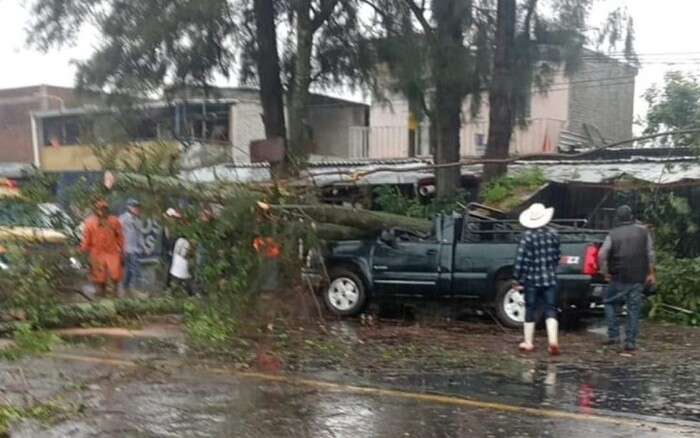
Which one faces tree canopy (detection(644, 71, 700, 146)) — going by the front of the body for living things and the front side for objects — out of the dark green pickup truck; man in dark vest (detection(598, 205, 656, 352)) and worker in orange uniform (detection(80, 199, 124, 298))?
the man in dark vest

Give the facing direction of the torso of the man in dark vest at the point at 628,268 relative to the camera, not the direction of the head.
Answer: away from the camera

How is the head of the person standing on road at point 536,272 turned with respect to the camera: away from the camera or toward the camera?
away from the camera

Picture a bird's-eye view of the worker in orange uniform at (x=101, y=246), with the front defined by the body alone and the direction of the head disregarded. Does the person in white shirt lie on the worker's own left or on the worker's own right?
on the worker's own left

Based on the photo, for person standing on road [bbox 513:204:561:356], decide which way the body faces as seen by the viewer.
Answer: away from the camera

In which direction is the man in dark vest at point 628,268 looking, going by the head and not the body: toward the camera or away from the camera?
away from the camera

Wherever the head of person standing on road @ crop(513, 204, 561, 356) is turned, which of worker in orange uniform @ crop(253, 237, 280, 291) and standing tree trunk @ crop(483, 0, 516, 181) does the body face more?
the standing tree trunk

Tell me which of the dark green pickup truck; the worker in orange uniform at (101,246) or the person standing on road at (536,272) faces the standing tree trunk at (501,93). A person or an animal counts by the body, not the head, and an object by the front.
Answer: the person standing on road

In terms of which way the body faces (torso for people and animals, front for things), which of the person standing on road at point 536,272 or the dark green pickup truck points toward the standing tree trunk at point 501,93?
the person standing on road

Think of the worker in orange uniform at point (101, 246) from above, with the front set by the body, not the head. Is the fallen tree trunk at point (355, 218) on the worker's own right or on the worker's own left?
on the worker's own left

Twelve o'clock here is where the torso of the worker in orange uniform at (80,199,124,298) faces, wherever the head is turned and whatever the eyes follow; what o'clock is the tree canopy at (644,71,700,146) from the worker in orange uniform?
The tree canopy is roughly at 8 o'clock from the worker in orange uniform.

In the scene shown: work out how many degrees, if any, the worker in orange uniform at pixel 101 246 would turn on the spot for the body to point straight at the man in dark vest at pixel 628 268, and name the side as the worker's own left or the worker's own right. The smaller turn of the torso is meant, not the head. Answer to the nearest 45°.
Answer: approximately 90° to the worker's own left

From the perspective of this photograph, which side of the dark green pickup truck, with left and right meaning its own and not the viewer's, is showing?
left

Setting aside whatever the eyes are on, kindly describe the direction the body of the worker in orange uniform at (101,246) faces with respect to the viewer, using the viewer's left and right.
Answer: facing the viewer

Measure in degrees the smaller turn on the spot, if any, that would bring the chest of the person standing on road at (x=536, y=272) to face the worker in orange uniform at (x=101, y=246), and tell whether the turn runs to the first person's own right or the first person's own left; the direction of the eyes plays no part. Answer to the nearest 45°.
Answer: approximately 90° to the first person's own left
